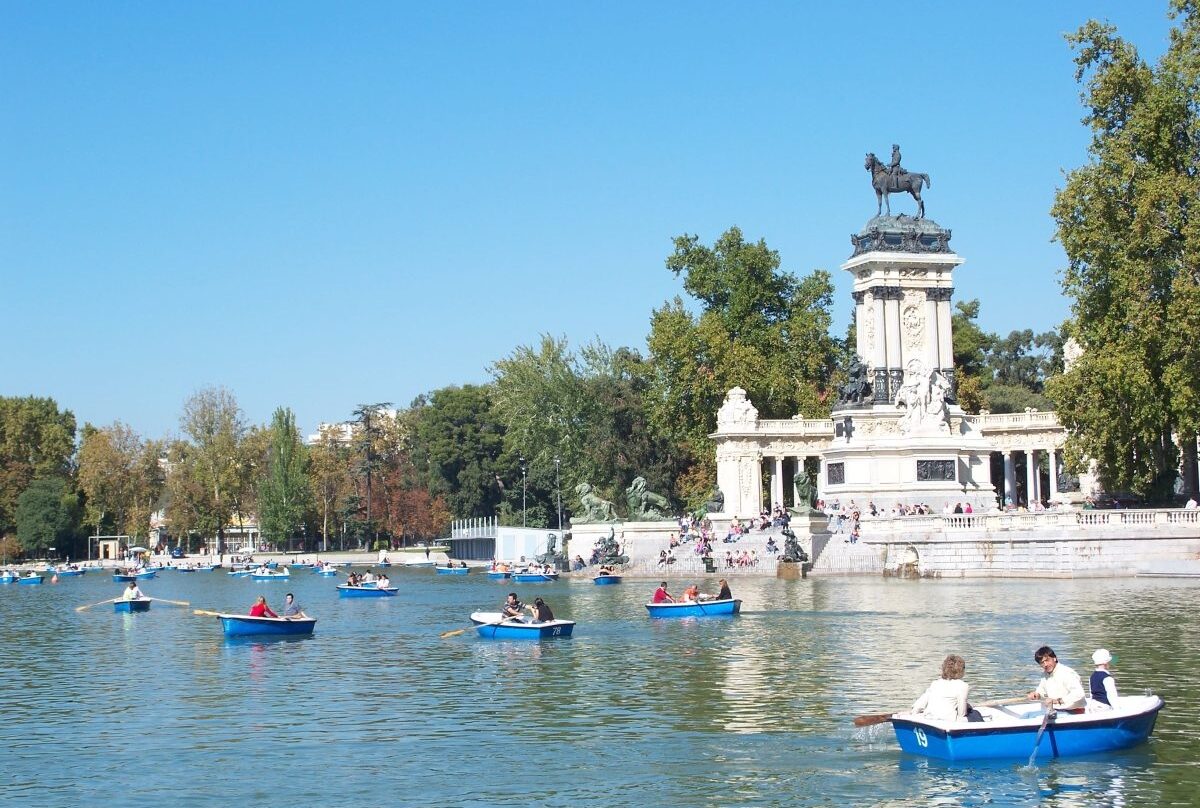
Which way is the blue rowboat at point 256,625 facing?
to the viewer's left

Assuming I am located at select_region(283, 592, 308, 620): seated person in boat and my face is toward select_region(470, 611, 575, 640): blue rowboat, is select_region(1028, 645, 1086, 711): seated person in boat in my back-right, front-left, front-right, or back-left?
front-right

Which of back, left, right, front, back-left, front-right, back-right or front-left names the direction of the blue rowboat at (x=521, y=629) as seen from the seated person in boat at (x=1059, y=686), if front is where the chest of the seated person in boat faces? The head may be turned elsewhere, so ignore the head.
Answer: right

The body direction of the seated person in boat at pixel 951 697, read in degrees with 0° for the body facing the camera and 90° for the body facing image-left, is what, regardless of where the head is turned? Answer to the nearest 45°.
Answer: approximately 225°

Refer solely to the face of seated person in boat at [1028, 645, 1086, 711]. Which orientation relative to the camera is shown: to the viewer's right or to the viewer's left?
to the viewer's left

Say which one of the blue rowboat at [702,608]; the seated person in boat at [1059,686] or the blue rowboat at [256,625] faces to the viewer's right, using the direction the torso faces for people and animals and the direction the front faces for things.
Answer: the blue rowboat at [702,608]

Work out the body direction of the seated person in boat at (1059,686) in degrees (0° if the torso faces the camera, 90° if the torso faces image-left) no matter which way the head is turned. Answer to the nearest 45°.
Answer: approximately 45°

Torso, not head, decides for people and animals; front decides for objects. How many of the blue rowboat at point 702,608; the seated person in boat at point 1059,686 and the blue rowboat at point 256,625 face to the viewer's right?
1

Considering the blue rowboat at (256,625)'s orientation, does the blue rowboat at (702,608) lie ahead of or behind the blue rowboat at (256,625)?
behind

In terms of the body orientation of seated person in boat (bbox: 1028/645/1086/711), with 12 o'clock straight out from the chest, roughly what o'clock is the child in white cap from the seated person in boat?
The child in white cap is roughly at 6 o'clock from the seated person in boat.
